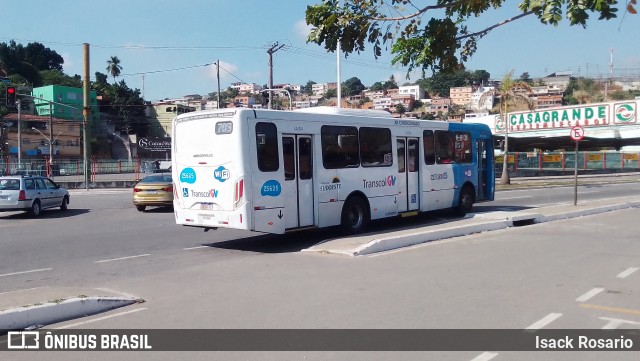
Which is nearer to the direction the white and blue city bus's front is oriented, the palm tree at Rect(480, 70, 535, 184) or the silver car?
the palm tree

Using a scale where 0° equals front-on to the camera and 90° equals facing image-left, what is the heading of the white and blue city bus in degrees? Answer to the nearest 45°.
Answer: approximately 225°

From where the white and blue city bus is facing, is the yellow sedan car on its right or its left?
on its left

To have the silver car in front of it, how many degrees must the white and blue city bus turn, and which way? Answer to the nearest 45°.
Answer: approximately 90° to its left
